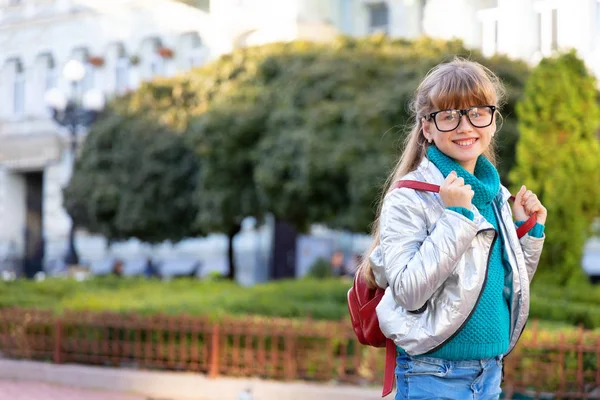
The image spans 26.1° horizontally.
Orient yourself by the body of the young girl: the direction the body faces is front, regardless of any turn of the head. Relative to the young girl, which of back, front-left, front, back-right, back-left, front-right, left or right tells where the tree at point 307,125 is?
back-left

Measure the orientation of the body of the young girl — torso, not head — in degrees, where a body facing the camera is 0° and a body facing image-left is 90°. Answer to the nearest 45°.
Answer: approximately 315°

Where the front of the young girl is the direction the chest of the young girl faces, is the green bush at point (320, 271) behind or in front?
behind

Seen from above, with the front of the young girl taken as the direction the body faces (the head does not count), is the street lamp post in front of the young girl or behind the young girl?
behind

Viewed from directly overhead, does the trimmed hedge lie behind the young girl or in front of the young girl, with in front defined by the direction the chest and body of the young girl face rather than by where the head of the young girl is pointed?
behind

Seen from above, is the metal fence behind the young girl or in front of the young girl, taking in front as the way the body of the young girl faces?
behind
